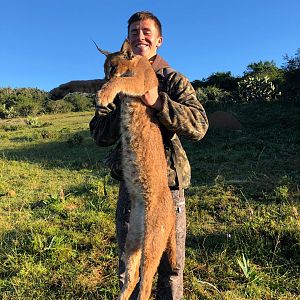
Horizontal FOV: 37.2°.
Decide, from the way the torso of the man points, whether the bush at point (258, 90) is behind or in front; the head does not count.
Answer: behind

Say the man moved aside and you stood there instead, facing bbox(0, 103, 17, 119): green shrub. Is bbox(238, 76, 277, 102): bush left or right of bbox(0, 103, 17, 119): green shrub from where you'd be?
right

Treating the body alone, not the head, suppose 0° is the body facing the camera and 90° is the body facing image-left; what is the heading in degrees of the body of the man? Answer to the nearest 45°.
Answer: approximately 0°

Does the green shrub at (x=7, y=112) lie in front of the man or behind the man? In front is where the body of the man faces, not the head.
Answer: behind

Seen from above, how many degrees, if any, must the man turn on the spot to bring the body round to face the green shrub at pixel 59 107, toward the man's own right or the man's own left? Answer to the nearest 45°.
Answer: approximately 180°

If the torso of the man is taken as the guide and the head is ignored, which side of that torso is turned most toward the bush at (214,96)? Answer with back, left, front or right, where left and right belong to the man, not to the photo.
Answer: back
